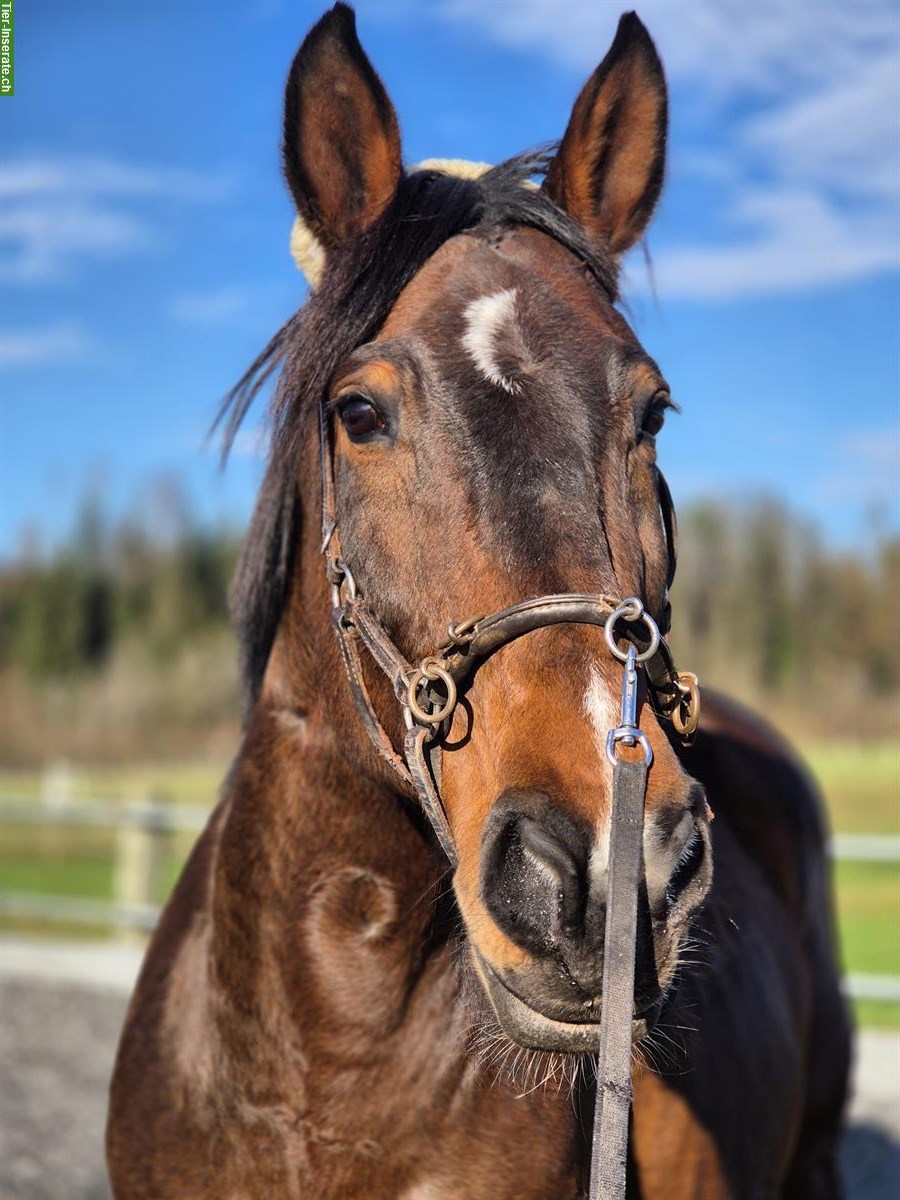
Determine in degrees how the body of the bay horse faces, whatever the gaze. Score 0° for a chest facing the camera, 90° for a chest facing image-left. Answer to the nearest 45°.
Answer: approximately 45°
